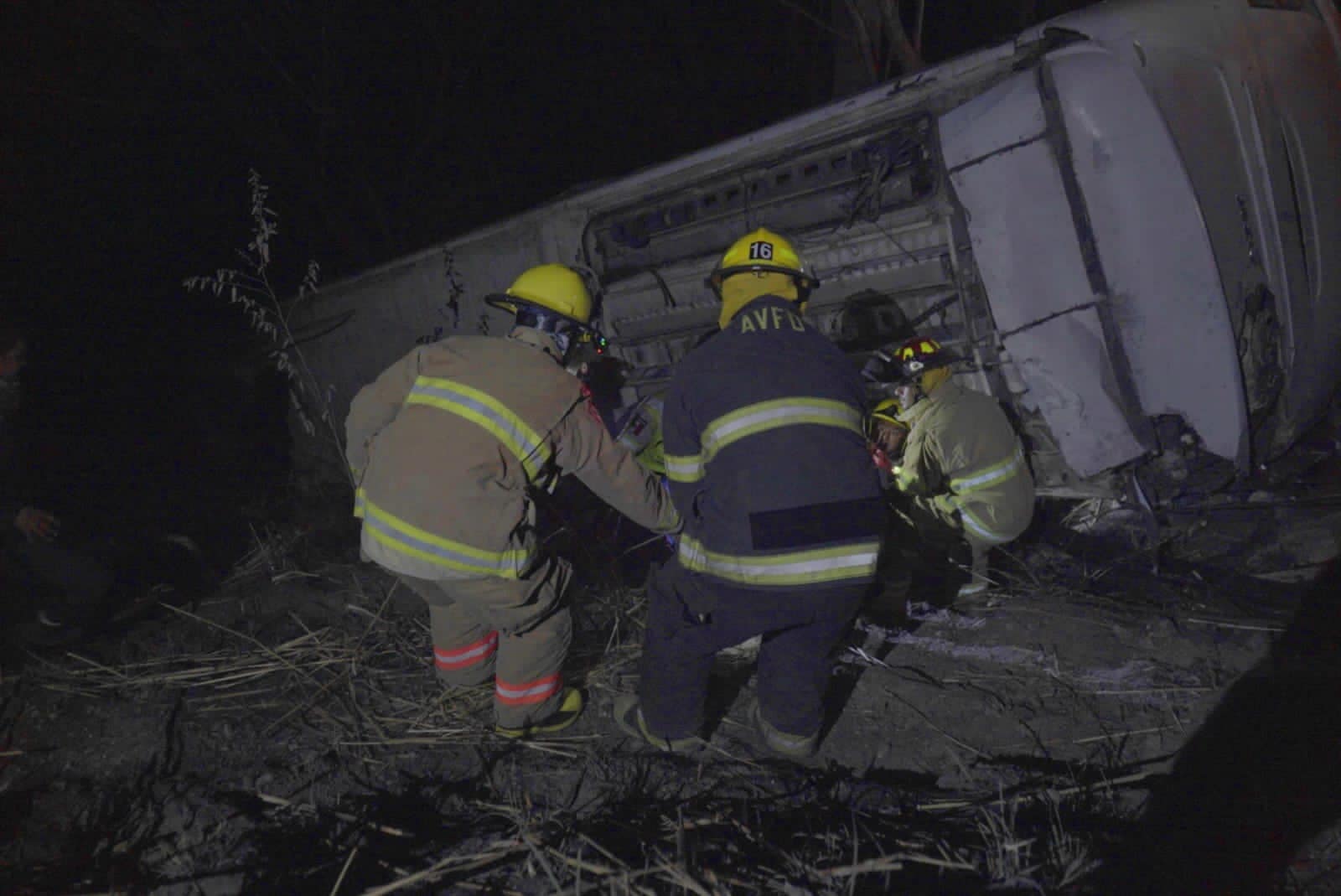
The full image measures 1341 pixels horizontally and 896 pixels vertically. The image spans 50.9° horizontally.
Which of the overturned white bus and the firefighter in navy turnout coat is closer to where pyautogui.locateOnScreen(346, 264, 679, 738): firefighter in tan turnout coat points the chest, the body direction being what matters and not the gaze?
the overturned white bus

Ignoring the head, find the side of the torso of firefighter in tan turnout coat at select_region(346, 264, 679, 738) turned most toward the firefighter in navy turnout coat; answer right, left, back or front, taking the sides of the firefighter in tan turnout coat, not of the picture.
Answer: right

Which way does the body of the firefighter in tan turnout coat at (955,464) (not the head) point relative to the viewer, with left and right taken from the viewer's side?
facing to the left of the viewer

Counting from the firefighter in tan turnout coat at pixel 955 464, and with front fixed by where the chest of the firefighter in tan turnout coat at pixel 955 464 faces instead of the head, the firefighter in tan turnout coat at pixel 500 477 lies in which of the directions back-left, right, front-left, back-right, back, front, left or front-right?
front-left

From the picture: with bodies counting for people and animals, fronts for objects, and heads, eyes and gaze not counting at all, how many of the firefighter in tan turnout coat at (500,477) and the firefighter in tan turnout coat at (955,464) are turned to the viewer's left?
1

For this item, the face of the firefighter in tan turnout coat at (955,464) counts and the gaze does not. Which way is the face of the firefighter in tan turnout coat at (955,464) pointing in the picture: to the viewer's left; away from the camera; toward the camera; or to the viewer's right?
to the viewer's left

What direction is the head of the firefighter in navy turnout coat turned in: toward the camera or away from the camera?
away from the camera

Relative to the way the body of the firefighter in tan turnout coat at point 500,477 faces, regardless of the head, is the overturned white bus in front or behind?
in front

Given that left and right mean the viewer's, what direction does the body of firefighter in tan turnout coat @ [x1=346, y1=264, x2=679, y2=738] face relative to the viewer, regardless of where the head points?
facing away from the viewer and to the right of the viewer

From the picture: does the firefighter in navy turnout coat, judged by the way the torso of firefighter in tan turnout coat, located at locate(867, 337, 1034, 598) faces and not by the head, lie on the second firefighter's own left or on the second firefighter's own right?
on the second firefighter's own left
